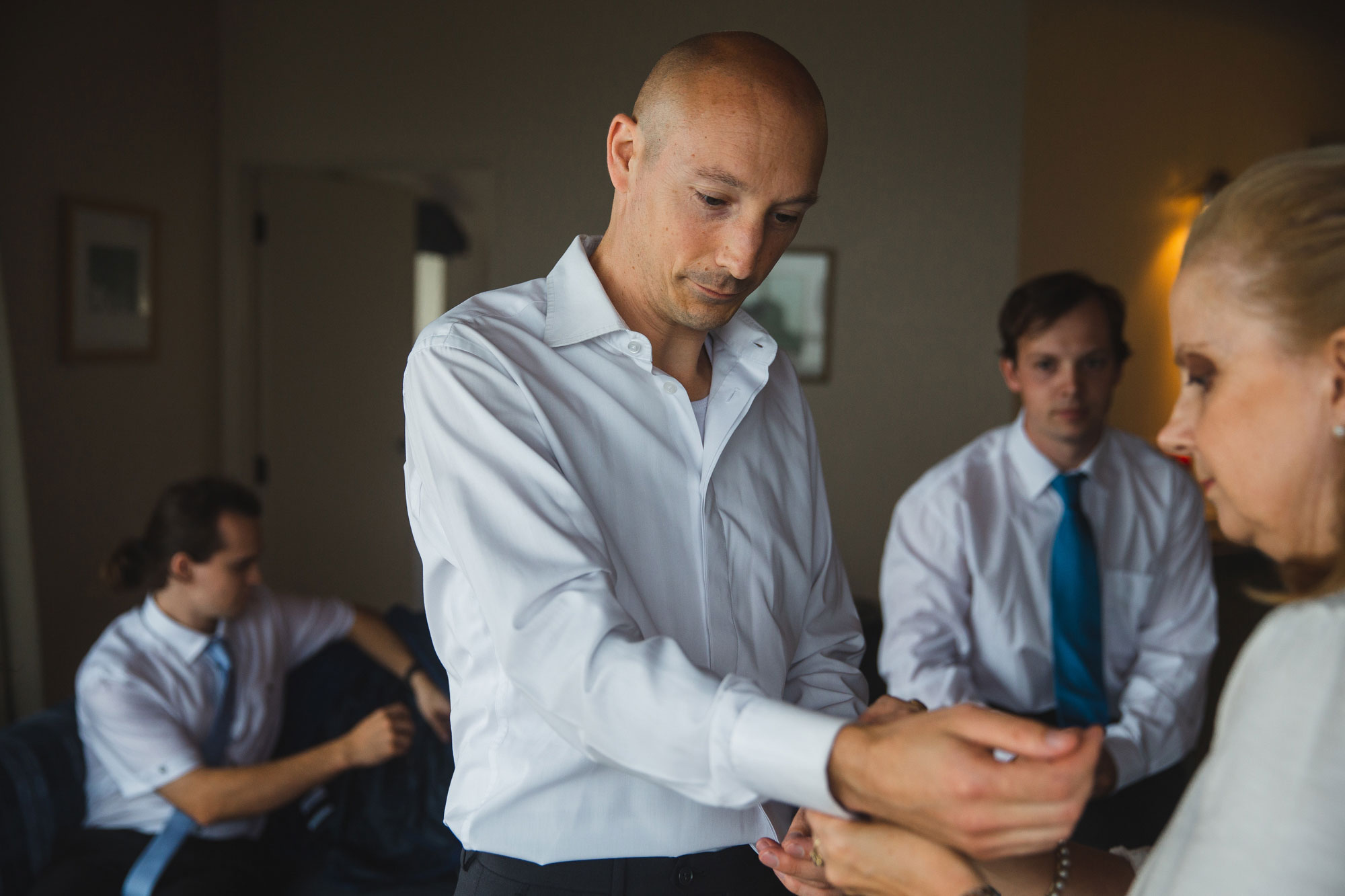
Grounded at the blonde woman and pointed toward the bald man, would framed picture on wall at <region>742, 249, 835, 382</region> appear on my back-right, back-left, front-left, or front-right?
front-right

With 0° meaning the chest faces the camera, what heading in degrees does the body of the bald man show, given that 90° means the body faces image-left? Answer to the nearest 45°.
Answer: approximately 315°

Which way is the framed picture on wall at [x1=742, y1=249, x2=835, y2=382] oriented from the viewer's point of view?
toward the camera

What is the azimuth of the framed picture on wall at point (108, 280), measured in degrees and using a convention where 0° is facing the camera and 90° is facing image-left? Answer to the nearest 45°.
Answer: approximately 315°

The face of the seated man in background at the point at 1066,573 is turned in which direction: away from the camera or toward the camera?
toward the camera

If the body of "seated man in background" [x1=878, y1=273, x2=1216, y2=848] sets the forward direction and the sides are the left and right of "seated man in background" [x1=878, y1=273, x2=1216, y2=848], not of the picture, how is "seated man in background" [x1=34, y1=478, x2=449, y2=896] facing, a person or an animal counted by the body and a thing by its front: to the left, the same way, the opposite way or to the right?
to the left

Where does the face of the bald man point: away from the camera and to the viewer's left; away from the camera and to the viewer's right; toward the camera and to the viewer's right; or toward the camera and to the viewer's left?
toward the camera and to the viewer's right

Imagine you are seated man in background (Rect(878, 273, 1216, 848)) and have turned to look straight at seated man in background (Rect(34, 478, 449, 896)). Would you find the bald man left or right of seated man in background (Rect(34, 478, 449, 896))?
left

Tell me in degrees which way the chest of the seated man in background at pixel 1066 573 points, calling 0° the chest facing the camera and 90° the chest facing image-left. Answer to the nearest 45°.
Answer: approximately 0°

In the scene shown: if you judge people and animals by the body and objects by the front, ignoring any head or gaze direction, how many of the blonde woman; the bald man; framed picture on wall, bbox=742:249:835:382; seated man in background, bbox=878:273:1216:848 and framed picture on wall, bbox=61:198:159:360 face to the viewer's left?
1

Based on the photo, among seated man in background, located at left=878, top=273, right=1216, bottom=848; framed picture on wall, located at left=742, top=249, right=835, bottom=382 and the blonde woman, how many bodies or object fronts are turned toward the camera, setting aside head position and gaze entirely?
2

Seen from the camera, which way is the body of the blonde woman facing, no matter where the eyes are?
to the viewer's left

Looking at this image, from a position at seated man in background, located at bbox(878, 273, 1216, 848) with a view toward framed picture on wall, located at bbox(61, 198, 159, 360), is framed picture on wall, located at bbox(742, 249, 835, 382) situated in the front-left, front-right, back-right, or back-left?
front-right

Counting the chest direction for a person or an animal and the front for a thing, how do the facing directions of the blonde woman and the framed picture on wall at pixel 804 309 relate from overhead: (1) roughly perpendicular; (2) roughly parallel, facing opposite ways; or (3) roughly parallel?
roughly perpendicular

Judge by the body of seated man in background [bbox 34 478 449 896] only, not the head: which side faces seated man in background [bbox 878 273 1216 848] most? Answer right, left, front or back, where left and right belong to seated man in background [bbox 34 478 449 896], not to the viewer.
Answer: front

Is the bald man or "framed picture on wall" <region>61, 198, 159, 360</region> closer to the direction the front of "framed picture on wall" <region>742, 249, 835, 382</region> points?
the bald man

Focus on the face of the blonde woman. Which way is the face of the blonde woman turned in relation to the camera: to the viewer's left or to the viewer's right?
to the viewer's left
